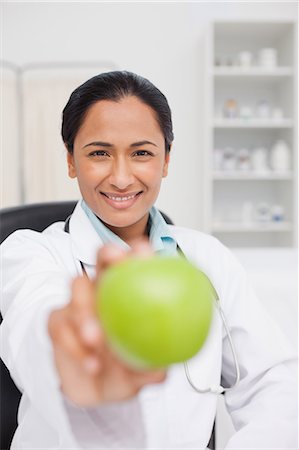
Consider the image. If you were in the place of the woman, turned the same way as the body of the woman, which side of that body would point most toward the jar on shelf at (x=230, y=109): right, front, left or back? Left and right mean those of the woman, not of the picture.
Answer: back

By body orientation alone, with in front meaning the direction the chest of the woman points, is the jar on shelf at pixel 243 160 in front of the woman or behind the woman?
behind

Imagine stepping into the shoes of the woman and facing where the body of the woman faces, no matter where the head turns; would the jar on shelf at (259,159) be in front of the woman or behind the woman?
behind

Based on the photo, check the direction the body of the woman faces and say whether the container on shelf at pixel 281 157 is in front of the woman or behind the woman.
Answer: behind

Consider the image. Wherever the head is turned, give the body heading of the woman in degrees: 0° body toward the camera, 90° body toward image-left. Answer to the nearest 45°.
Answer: approximately 0°

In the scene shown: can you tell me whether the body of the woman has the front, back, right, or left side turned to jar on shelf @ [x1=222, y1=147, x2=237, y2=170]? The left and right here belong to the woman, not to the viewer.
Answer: back

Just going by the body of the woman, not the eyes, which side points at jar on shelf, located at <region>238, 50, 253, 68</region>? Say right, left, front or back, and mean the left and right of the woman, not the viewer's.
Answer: back

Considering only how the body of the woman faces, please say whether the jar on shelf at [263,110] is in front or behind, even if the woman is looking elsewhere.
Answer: behind

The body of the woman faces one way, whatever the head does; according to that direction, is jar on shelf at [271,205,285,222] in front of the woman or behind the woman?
behind
